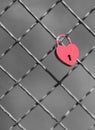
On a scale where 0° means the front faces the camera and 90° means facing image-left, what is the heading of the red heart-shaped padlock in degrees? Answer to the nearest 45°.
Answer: approximately 0°
